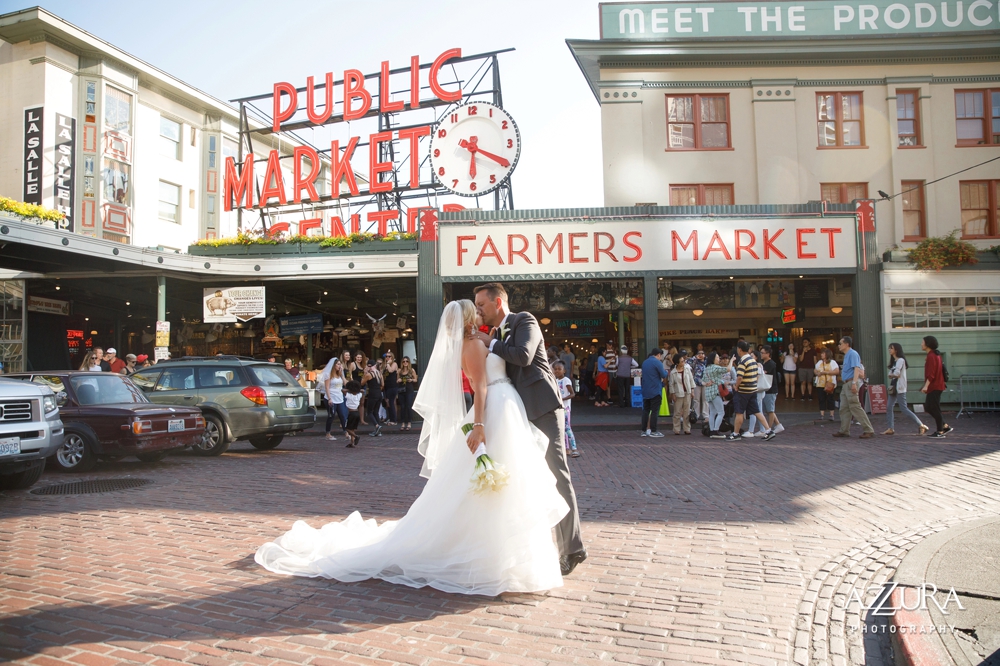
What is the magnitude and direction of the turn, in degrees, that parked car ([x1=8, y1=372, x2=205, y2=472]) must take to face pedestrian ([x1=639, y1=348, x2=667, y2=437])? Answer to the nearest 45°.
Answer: approximately 135° to its right

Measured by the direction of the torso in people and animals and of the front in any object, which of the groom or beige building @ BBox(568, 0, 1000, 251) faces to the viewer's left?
the groom

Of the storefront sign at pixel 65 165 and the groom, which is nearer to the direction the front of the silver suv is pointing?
the groom

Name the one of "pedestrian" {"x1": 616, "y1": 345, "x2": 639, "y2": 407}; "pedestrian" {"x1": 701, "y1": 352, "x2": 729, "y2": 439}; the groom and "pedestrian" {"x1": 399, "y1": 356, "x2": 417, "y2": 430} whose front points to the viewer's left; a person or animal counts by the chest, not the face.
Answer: the groom

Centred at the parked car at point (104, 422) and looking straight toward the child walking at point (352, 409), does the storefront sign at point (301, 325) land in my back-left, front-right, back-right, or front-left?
front-left

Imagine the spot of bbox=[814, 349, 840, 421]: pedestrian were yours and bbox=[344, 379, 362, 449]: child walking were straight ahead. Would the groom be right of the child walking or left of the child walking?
left

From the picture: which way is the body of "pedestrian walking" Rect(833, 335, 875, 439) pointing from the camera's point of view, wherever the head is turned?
to the viewer's left

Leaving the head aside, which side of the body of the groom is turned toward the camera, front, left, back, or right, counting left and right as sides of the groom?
left

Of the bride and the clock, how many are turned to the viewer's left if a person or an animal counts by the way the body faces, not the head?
0

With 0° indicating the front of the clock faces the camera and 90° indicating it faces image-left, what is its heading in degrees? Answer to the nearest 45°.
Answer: approximately 0°

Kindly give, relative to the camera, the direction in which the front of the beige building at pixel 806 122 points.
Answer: facing the viewer

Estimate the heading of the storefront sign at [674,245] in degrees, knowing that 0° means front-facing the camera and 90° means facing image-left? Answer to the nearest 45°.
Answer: approximately 0°

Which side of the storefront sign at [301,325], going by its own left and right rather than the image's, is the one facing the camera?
front

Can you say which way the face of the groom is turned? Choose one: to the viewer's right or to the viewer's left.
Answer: to the viewer's left

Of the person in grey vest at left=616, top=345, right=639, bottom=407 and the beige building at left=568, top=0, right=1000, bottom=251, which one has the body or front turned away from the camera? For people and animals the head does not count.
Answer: the person in grey vest
